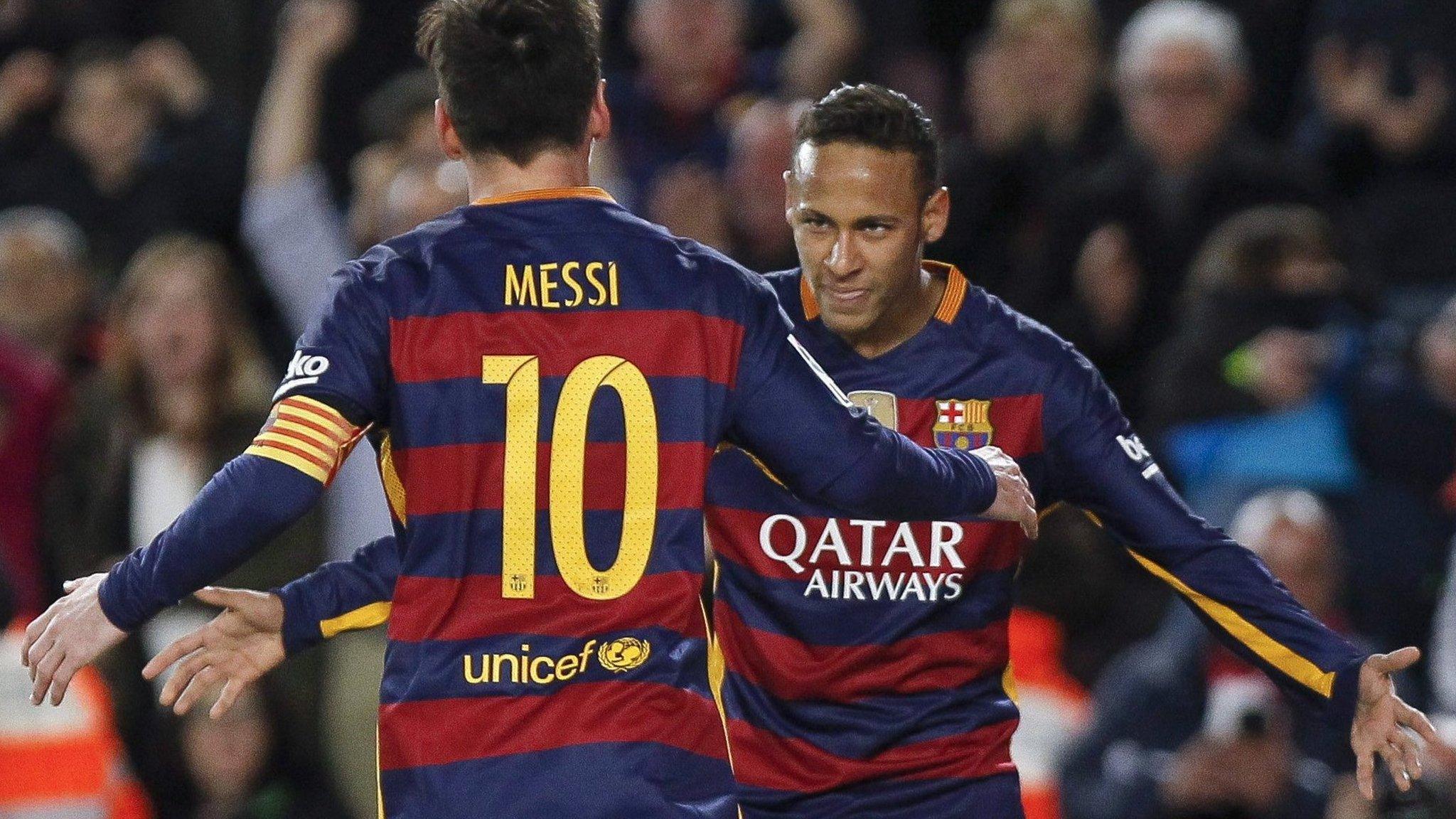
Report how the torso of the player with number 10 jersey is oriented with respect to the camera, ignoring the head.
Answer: away from the camera

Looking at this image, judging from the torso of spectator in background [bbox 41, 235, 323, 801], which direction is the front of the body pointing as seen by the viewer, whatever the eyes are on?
toward the camera

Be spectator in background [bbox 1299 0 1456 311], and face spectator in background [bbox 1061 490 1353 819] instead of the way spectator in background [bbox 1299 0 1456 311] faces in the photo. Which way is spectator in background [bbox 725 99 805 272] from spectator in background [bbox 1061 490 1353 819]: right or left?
right

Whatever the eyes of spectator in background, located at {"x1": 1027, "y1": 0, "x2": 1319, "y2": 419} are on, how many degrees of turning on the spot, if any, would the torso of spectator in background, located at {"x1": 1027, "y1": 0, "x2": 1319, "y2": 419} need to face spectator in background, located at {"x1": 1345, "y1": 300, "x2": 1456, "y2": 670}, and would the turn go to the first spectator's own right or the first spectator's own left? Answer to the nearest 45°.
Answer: approximately 45° to the first spectator's own left

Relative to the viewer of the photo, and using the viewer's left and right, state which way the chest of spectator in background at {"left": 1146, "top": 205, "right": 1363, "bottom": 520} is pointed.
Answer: facing the viewer and to the right of the viewer

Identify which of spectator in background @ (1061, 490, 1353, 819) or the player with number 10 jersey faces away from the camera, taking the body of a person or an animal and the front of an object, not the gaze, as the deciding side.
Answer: the player with number 10 jersey

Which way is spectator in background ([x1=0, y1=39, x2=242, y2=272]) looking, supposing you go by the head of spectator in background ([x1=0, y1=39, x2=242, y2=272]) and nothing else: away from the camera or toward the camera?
toward the camera

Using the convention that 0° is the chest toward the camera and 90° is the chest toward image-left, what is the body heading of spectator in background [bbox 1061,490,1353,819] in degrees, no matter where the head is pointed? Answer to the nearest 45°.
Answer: approximately 0°

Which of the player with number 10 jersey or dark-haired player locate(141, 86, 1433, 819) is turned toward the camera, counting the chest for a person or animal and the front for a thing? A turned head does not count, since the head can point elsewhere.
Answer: the dark-haired player
